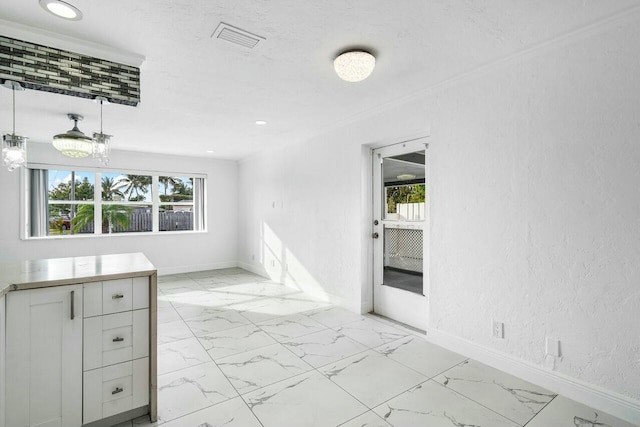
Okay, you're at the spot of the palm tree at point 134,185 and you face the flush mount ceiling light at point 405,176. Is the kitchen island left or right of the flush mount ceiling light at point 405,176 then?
right

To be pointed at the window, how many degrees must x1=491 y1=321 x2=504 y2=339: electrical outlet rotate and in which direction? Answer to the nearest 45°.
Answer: approximately 45° to its right

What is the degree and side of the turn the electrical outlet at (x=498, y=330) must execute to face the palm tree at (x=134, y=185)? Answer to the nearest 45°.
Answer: approximately 45° to its right

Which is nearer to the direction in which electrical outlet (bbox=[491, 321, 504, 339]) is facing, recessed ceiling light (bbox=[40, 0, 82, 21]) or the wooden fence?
the recessed ceiling light

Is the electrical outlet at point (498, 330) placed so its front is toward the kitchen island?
yes

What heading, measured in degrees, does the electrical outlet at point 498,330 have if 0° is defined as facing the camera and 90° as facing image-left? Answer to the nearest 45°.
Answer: approximately 45°

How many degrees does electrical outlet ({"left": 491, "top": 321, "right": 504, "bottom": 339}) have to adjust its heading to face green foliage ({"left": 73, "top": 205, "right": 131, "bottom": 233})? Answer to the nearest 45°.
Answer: approximately 45° to its right
